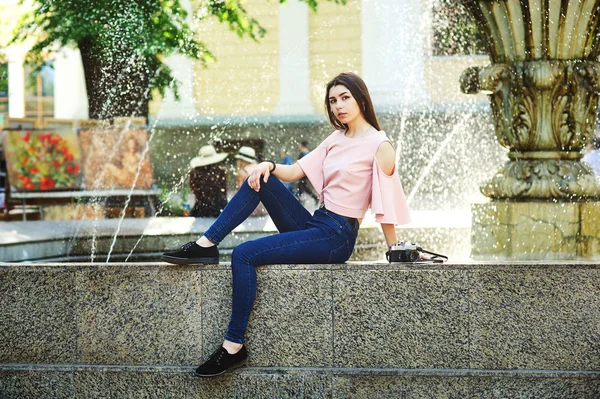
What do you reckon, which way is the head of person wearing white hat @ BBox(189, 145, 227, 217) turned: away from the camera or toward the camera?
away from the camera

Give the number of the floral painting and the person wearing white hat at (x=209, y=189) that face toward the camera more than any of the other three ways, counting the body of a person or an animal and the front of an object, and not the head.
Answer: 1

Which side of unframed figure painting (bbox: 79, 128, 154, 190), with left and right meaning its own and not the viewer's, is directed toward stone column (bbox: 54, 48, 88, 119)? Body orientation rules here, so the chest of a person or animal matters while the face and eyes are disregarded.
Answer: back

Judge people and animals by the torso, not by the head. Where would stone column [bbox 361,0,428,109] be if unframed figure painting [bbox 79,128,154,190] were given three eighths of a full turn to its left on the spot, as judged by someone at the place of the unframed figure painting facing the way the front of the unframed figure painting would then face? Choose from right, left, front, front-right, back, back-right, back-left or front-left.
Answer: front

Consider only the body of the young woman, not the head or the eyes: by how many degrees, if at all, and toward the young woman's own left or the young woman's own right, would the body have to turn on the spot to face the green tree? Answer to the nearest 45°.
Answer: approximately 135° to the young woman's own right

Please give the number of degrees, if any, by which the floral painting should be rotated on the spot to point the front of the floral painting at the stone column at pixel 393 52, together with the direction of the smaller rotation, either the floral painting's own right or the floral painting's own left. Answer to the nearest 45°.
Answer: approximately 135° to the floral painting's own left

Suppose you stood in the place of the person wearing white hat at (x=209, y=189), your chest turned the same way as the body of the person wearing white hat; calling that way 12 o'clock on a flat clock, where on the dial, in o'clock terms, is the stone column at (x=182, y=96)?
The stone column is roughly at 12 o'clock from the person wearing white hat.

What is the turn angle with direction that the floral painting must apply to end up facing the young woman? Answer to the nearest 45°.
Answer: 0° — it already faces them

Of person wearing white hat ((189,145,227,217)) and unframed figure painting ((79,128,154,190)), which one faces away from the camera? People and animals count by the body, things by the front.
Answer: the person wearing white hat

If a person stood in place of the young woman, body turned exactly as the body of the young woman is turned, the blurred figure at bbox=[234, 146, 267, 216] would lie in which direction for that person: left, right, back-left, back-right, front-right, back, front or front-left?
back-right

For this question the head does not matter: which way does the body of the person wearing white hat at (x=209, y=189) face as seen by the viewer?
away from the camera

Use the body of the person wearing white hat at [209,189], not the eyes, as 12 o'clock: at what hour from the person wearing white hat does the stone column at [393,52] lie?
The stone column is roughly at 1 o'clock from the person wearing white hat.

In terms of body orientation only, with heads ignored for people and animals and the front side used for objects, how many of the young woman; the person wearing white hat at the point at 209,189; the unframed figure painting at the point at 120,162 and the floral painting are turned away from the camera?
1

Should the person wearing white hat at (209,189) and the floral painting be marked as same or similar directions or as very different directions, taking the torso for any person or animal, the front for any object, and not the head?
very different directions
